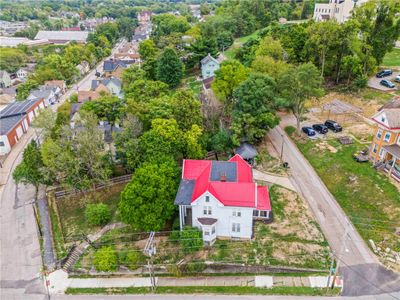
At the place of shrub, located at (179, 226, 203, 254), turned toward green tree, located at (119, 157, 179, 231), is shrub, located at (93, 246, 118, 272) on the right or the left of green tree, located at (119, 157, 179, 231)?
left

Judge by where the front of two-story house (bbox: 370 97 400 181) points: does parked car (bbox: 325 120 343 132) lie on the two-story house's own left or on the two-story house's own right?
on the two-story house's own right
